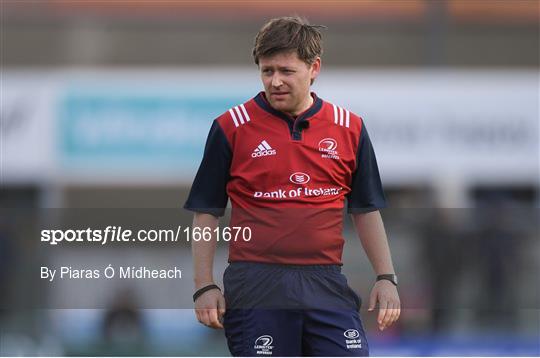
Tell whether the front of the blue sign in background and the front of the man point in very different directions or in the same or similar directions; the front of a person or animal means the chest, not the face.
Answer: same or similar directions

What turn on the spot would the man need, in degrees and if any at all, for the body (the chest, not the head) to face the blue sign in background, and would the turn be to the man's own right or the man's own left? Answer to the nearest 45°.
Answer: approximately 180°

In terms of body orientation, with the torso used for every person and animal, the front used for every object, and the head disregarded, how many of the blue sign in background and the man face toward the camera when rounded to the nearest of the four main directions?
2

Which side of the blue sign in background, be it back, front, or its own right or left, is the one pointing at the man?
front

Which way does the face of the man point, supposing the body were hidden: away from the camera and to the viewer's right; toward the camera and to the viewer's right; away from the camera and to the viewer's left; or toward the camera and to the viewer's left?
toward the camera and to the viewer's left

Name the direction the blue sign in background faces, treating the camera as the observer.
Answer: facing the viewer
